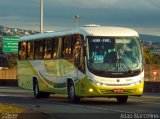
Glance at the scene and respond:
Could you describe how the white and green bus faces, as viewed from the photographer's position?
facing the viewer and to the right of the viewer
